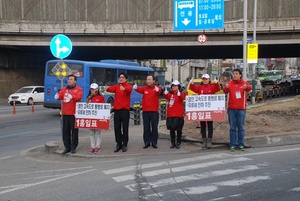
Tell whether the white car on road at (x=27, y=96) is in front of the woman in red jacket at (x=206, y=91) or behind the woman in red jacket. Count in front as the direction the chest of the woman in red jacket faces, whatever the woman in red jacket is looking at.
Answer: behind

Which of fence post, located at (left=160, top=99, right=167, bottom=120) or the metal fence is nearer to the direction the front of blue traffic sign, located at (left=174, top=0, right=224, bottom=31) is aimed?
the fence post

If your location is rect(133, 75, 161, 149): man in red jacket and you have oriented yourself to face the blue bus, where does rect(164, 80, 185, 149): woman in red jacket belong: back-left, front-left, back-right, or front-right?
back-right

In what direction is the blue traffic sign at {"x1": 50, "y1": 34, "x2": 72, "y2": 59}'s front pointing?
toward the camera

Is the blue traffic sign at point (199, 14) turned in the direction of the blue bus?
no

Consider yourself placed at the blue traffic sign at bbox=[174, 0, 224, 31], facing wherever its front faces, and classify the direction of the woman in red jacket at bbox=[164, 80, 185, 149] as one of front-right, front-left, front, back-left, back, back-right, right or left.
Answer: front

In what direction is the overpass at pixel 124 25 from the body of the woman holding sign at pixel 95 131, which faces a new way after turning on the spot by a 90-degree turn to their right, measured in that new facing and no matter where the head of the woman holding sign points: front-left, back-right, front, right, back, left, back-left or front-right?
right

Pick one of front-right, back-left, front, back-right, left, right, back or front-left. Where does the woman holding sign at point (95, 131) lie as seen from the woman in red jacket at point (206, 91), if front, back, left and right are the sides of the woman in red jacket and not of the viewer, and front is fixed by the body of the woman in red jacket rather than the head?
right

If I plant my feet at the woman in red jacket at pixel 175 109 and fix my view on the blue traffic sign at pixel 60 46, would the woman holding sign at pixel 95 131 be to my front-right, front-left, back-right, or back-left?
front-left

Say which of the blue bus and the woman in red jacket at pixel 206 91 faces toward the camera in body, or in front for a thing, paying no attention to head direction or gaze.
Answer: the woman in red jacket

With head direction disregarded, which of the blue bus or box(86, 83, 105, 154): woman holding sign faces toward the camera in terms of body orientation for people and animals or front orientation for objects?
the woman holding sign

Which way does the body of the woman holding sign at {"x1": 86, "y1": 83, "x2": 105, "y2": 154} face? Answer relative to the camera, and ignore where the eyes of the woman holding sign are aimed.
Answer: toward the camera

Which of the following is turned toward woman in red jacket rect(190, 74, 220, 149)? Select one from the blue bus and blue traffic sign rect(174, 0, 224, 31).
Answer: the blue traffic sign

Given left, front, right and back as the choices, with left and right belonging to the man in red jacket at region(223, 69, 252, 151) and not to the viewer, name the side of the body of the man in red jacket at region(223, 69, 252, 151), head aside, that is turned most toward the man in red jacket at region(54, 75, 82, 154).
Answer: right

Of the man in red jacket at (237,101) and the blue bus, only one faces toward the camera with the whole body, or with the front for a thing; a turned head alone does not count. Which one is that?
the man in red jacket

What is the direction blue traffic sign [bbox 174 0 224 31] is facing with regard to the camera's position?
facing the viewer

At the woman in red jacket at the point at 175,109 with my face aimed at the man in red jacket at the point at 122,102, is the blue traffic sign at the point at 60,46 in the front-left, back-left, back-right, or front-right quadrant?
front-right

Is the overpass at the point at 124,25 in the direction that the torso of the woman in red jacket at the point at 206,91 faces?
no
